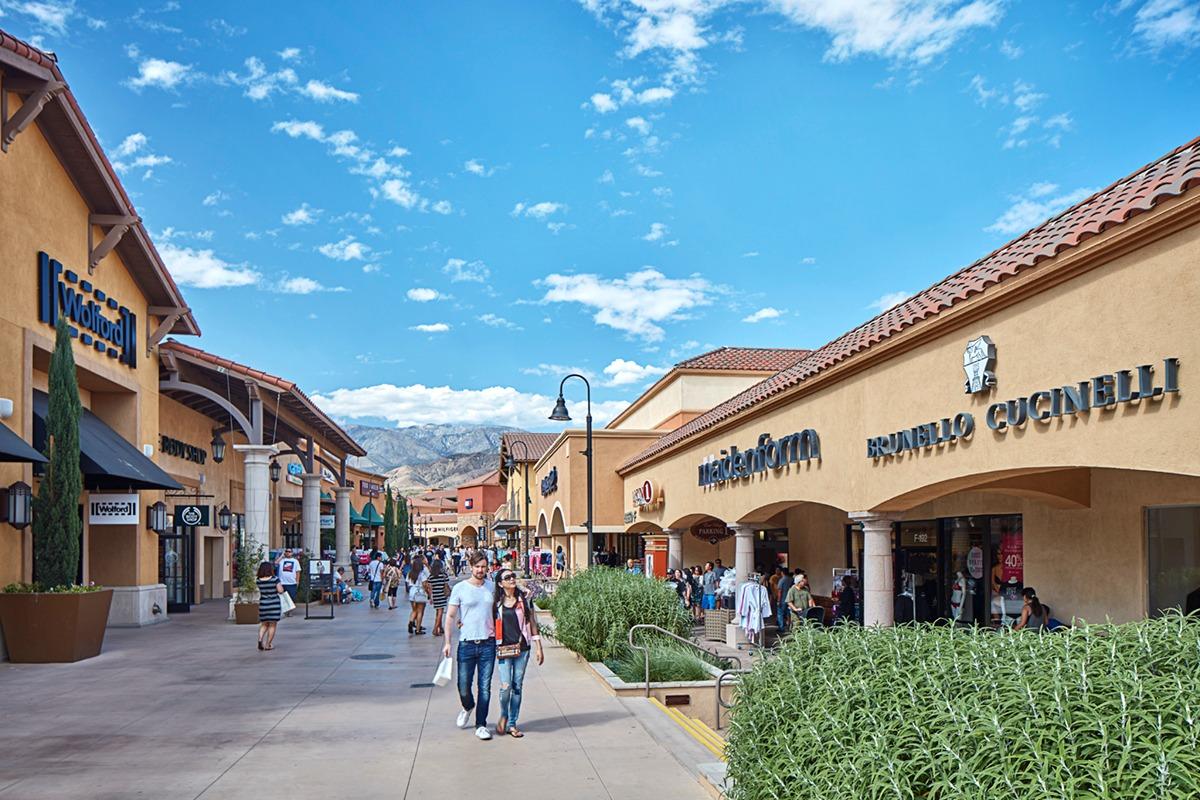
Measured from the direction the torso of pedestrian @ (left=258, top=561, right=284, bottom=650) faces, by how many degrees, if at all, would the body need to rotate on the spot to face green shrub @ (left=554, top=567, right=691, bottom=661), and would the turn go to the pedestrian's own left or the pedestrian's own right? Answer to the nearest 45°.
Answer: approximately 135° to the pedestrian's own right

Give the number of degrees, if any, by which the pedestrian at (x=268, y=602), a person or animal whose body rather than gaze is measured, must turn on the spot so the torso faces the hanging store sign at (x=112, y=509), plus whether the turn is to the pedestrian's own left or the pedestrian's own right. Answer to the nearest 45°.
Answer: approximately 45° to the pedestrian's own left

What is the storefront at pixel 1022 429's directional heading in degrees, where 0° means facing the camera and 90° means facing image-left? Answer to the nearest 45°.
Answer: approximately 45°

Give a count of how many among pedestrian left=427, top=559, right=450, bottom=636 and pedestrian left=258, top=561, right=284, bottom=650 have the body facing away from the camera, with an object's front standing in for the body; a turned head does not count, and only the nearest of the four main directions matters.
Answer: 2

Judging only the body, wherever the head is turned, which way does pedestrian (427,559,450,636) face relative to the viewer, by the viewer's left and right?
facing away from the viewer

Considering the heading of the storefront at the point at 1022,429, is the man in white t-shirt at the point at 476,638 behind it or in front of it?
in front

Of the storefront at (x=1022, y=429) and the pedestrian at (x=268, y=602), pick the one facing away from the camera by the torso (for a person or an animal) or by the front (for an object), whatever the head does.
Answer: the pedestrian

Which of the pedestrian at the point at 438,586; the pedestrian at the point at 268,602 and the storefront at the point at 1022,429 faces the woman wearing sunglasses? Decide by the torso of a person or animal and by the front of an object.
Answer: the storefront

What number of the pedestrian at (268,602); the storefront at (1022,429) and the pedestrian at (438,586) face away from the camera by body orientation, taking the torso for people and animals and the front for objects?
2

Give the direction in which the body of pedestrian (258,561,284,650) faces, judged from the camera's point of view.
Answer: away from the camera

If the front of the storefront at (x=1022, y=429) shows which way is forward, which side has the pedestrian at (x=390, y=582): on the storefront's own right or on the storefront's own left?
on the storefront's own right

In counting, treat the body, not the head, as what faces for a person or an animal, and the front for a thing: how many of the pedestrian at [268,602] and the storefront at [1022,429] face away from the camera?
1
